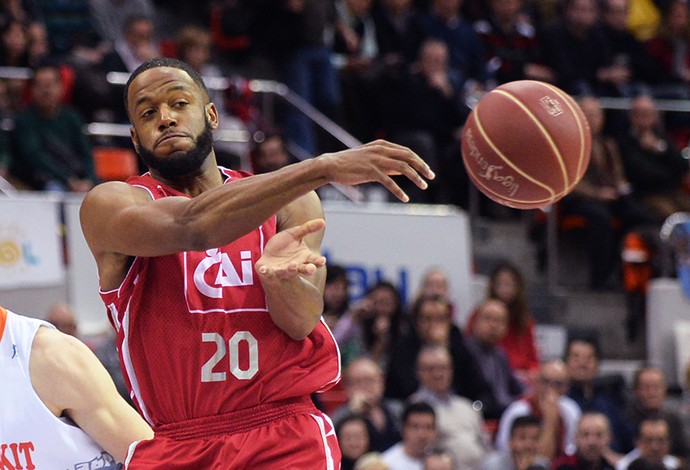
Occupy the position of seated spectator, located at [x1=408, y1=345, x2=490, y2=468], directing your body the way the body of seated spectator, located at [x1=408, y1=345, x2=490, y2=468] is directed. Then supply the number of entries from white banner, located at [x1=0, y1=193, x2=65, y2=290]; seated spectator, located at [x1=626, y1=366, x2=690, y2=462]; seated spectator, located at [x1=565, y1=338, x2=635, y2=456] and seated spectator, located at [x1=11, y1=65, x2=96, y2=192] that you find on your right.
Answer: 2

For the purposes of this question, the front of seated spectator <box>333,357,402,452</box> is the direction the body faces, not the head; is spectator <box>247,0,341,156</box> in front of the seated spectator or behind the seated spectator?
behind

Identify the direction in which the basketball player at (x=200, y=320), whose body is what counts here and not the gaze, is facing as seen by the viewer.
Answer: toward the camera

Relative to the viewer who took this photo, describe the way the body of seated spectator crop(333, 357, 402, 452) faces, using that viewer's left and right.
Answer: facing the viewer

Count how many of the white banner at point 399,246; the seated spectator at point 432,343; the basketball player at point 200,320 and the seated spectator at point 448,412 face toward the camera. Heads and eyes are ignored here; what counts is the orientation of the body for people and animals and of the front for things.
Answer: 4

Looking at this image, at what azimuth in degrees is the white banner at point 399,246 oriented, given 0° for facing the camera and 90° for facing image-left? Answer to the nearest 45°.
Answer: approximately 0°

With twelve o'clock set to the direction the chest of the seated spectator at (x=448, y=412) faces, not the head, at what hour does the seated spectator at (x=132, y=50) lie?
the seated spectator at (x=132, y=50) is roughly at 4 o'clock from the seated spectator at (x=448, y=412).

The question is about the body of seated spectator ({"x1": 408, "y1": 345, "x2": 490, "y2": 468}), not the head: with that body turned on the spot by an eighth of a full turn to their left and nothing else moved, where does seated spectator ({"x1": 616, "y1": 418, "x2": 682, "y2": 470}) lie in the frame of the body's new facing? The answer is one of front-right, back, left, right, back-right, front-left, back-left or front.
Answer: front-left

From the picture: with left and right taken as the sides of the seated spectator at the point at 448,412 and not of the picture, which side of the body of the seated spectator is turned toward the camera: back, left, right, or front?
front

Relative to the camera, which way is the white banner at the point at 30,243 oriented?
toward the camera

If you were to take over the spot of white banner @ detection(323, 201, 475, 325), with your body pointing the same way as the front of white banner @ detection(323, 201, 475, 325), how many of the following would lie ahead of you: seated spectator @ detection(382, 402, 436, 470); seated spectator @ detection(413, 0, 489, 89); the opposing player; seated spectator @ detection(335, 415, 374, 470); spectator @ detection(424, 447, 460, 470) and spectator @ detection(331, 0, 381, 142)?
4

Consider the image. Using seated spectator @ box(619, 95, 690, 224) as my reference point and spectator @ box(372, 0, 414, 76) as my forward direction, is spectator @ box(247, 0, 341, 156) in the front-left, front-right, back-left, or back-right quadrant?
front-left

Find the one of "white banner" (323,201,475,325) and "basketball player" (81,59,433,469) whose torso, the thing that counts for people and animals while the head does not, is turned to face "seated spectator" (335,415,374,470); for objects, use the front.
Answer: the white banner
